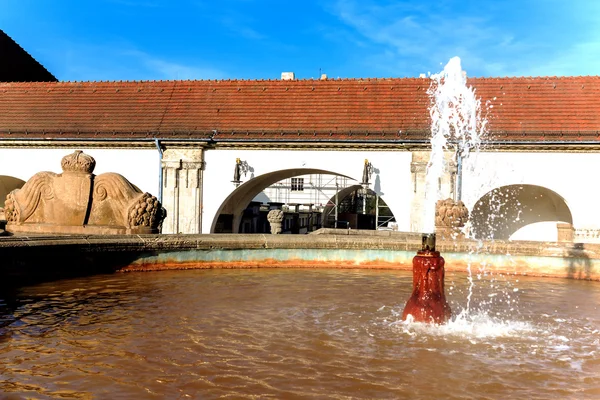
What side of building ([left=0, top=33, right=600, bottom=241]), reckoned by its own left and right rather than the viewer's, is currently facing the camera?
front

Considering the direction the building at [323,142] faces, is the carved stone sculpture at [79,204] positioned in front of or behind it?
in front
